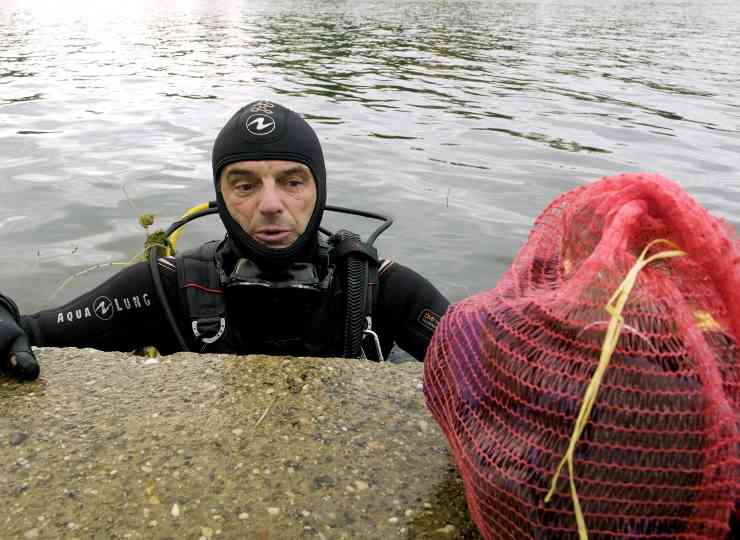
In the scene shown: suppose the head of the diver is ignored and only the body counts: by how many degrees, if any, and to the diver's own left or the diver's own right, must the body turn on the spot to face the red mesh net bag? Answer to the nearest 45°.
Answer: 0° — they already face it

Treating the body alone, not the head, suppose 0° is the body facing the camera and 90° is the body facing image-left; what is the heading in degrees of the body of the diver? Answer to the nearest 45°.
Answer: approximately 0°
